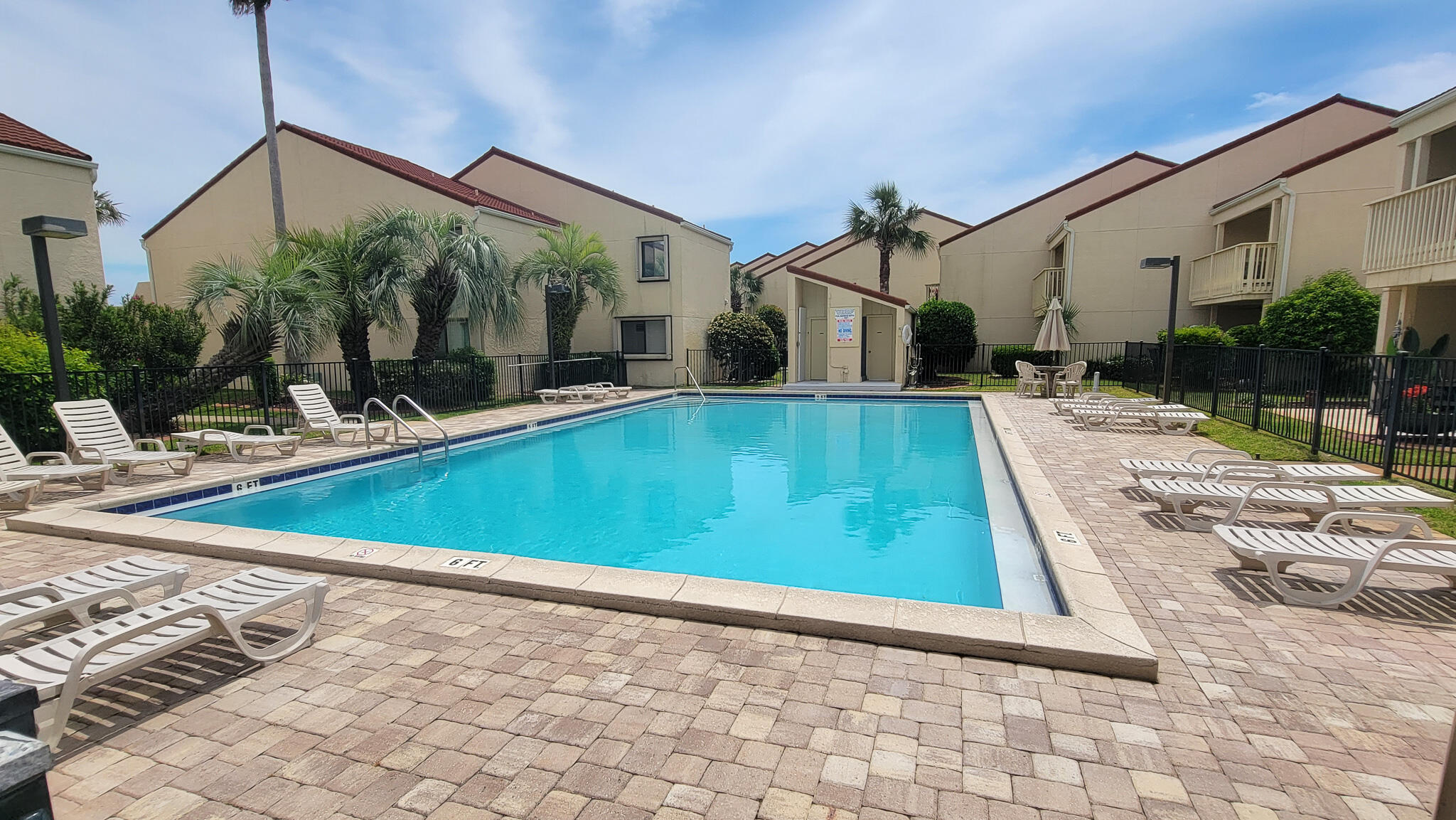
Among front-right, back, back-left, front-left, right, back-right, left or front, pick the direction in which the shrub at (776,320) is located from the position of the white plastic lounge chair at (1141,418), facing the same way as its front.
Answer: front-right

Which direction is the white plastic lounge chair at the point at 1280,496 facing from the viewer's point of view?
to the viewer's left

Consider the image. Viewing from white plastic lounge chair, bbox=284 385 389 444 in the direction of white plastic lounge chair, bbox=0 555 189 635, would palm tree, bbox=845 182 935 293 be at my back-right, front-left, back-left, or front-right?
back-left

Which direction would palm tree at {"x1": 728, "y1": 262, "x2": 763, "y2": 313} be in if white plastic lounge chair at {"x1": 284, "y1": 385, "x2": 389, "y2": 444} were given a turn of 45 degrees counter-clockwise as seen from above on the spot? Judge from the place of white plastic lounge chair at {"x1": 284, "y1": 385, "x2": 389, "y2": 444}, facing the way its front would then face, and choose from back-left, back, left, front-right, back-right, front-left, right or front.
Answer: front-left

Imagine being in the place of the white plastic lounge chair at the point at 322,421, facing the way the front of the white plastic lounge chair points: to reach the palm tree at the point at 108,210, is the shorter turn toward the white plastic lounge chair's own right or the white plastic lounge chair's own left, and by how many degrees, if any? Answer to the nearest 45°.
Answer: approximately 135° to the white plastic lounge chair's own left

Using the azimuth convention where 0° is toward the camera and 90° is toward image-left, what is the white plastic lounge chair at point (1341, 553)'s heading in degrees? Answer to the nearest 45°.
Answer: approximately 90°

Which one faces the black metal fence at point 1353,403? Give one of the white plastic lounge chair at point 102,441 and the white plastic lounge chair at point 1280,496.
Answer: the white plastic lounge chair at point 102,441
